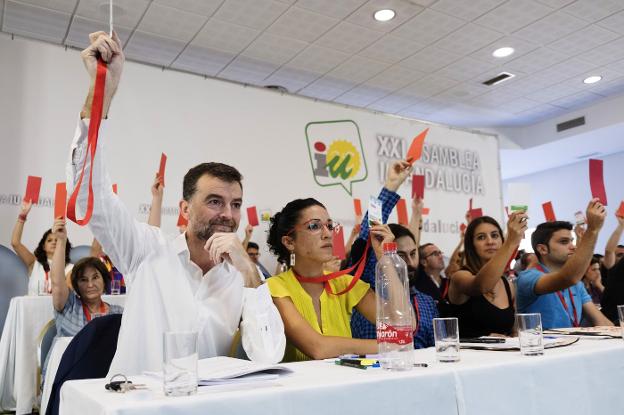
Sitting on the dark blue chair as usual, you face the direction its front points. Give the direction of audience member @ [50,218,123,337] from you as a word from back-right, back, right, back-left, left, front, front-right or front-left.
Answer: back-left

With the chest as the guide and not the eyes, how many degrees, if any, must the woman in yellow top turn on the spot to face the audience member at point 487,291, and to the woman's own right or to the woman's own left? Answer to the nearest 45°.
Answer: approximately 90° to the woman's own left

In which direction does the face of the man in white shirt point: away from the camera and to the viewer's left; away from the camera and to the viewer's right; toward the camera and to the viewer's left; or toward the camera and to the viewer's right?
toward the camera and to the viewer's right

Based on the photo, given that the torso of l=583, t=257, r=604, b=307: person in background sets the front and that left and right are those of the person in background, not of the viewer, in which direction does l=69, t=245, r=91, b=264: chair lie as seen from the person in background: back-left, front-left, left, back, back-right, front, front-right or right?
right

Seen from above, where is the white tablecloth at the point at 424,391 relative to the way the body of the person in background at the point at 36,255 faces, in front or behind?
in front

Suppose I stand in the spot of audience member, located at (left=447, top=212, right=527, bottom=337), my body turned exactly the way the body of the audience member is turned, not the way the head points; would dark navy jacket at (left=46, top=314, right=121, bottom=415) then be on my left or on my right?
on my right

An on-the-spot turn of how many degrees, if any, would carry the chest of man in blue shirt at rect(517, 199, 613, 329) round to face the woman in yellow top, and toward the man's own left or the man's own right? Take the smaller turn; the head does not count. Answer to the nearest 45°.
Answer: approximately 90° to the man's own right

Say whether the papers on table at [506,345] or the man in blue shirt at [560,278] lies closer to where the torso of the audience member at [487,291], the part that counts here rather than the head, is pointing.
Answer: the papers on table

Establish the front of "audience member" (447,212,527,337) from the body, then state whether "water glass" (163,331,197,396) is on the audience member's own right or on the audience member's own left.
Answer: on the audience member's own right
